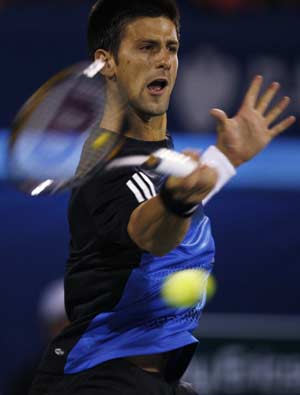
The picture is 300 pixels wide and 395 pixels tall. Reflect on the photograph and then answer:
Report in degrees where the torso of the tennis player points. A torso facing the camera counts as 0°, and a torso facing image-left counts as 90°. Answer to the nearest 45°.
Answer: approximately 315°

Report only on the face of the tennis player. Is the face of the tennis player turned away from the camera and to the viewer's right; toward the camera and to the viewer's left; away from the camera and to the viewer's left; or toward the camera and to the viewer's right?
toward the camera and to the viewer's right
